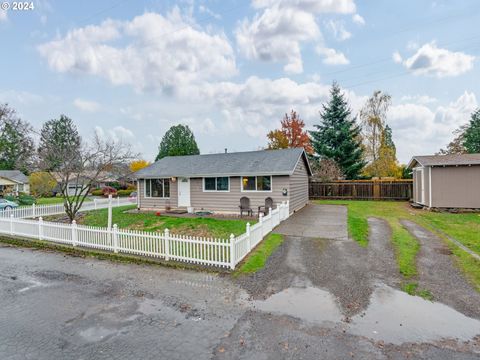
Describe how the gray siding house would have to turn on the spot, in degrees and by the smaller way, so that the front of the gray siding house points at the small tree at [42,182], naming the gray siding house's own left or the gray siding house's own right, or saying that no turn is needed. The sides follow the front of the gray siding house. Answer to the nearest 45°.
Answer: approximately 135° to the gray siding house's own right

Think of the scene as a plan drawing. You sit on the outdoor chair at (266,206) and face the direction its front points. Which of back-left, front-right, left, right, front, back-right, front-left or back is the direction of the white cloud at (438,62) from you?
back-left

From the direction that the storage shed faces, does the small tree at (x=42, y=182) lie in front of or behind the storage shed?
in front

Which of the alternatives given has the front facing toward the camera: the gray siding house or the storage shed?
the gray siding house

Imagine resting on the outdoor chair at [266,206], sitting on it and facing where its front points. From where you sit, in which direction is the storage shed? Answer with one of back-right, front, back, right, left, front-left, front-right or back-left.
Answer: back-left

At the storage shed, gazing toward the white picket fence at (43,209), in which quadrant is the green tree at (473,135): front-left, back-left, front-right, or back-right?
back-right

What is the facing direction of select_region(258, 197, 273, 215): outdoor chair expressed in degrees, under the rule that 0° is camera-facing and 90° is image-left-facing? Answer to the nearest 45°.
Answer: approximately 45°

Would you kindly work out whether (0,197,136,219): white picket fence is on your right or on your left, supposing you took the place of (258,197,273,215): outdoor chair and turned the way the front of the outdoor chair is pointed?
on your right

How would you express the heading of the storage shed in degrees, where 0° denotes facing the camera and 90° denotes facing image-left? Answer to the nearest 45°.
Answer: approximately 90°

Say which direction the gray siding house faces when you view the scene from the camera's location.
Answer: facing the viewer
